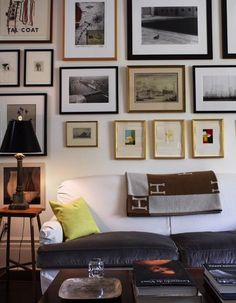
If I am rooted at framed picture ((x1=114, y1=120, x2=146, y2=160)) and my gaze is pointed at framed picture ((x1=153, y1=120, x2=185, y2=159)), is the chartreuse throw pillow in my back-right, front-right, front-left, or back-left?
back-right

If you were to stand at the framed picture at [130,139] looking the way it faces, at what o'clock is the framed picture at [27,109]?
the framed picture at [27,109] is roughly at 3 o'clock from the framed picture at [130,139].

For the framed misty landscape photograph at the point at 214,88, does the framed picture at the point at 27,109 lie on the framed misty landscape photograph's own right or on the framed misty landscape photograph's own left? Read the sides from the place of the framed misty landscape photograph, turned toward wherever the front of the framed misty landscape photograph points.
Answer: on the framed misty landscape photograph's own right

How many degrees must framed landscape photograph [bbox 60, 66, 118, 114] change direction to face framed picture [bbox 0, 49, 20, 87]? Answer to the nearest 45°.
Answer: approximately 90° to its right

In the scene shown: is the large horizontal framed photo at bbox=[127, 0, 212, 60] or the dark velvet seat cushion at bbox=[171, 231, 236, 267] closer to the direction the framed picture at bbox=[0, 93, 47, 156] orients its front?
the dark velvet seat cushion

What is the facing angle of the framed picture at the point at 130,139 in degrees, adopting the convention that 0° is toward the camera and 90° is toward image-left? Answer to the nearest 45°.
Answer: approximately 0°

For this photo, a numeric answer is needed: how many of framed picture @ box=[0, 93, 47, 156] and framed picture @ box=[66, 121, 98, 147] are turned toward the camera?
2
